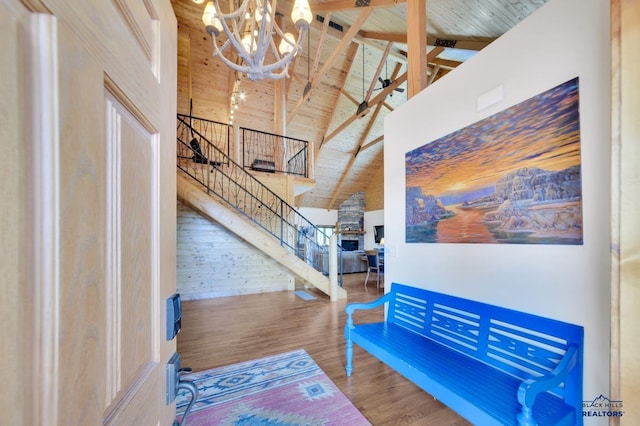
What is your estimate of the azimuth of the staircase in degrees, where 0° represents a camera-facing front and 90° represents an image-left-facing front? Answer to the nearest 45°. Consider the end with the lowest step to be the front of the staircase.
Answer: approximately 270°

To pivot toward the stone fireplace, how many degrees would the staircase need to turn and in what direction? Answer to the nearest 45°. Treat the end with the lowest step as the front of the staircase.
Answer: approximately 45° to its left

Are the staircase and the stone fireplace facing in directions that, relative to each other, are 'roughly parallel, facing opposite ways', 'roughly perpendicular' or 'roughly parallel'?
roughly perpendicular

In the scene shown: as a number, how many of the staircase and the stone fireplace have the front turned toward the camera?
1

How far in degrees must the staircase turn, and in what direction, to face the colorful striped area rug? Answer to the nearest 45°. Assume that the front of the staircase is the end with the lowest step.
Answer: approximately 90° to its right

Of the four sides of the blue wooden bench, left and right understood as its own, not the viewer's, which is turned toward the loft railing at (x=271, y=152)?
right

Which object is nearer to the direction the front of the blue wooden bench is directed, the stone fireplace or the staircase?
the staircase

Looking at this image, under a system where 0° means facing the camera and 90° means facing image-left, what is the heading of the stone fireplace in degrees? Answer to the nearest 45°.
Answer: approximately 0°

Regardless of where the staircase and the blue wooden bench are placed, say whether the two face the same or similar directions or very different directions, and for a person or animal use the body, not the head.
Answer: very different directions

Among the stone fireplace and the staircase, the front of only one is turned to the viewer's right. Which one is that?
the staircase
